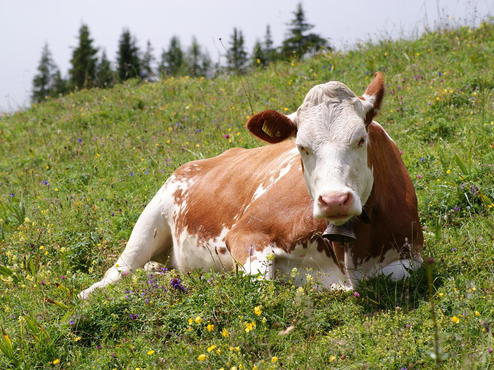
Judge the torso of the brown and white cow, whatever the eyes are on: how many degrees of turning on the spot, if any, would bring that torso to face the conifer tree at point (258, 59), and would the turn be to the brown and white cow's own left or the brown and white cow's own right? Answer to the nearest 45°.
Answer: approximately 135° to the brown and white cow's own left

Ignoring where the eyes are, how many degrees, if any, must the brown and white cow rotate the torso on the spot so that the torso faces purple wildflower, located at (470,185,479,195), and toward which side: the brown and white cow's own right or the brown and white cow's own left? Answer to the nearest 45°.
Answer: approximately 90° to the brown and white cow's own left

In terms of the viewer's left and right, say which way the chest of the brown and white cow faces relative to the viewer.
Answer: facing the viewer and to the right of the viewer

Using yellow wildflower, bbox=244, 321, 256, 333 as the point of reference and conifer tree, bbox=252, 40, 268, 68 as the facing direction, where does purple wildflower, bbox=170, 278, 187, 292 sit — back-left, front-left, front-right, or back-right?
front-left

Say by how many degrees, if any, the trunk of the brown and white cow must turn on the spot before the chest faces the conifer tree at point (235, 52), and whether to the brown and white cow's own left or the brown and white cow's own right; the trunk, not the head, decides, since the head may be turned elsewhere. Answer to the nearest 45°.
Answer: approximately 135° to the brown and white cow's own left

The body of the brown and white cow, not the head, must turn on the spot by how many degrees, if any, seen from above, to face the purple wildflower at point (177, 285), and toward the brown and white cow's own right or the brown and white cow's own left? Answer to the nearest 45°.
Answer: approximately 135° to the brown and white cow's own right

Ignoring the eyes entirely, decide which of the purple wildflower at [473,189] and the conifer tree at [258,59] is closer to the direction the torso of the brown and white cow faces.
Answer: the purple wildflower

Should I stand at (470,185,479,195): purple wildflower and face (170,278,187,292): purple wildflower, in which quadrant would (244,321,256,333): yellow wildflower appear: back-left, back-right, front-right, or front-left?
front-left

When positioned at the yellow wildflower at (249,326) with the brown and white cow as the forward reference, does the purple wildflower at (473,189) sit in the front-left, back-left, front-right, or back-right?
front-right
